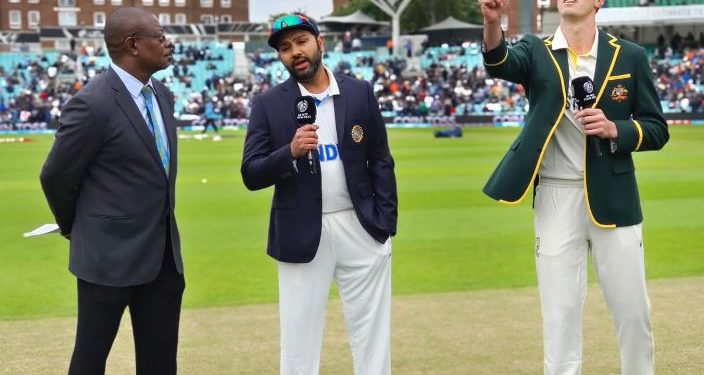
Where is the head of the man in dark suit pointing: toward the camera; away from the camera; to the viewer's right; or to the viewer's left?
to the viewer's right

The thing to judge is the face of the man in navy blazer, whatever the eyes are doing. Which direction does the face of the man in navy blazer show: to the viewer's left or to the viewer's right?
to the viewer's left

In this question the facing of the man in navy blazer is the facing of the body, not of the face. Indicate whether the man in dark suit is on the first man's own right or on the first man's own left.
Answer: on the first man's own right

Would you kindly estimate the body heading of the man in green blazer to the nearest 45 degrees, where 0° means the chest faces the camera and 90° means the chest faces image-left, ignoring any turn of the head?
approximately 0°

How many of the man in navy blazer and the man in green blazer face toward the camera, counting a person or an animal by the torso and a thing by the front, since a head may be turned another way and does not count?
2

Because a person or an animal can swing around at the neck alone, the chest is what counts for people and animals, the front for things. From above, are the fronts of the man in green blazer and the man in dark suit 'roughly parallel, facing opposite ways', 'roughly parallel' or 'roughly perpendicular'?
roughly perpendicular

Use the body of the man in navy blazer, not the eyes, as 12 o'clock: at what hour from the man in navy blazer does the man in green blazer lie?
The man in green blazer is roughly at 9 o'clock from the man in navy blazer.

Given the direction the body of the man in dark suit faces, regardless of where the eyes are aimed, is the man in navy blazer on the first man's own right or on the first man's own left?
on the first man's own left
